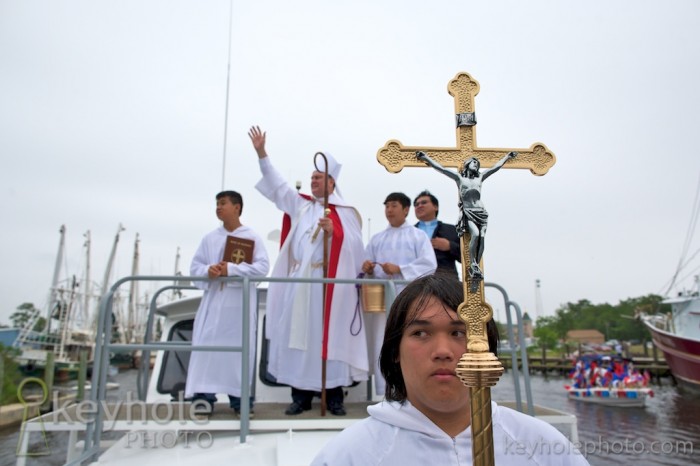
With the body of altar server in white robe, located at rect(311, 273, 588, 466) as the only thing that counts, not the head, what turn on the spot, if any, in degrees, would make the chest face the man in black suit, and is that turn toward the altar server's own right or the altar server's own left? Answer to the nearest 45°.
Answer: approximately 180°

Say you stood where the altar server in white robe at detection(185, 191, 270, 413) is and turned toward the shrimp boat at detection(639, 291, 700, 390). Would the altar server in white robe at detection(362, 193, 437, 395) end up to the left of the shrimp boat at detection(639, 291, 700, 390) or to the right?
right

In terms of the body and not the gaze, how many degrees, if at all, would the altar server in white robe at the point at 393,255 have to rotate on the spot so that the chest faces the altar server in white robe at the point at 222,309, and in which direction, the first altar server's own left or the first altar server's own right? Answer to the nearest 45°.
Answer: approximately 45° to the first altar server's own right

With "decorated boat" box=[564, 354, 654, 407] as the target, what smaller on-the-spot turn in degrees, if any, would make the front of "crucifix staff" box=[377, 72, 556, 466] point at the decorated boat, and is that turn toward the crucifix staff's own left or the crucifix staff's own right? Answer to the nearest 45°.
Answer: approximately 180°

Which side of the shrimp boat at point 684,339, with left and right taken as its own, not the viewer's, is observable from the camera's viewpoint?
left

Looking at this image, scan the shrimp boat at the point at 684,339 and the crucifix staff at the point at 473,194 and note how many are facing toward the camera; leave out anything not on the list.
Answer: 1

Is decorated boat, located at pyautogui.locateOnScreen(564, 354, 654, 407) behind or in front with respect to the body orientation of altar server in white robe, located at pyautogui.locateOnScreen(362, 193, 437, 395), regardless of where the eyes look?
behind

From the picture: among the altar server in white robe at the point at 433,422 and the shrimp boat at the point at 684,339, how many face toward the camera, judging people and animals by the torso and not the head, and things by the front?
1

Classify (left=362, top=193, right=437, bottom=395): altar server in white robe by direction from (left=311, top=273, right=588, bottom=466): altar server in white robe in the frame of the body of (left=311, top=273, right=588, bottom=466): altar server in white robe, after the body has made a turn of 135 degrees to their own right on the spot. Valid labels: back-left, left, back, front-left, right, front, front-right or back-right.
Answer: front-right

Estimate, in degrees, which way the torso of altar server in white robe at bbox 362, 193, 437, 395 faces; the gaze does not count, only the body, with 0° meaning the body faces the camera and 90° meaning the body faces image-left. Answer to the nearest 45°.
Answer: approximately 45°
